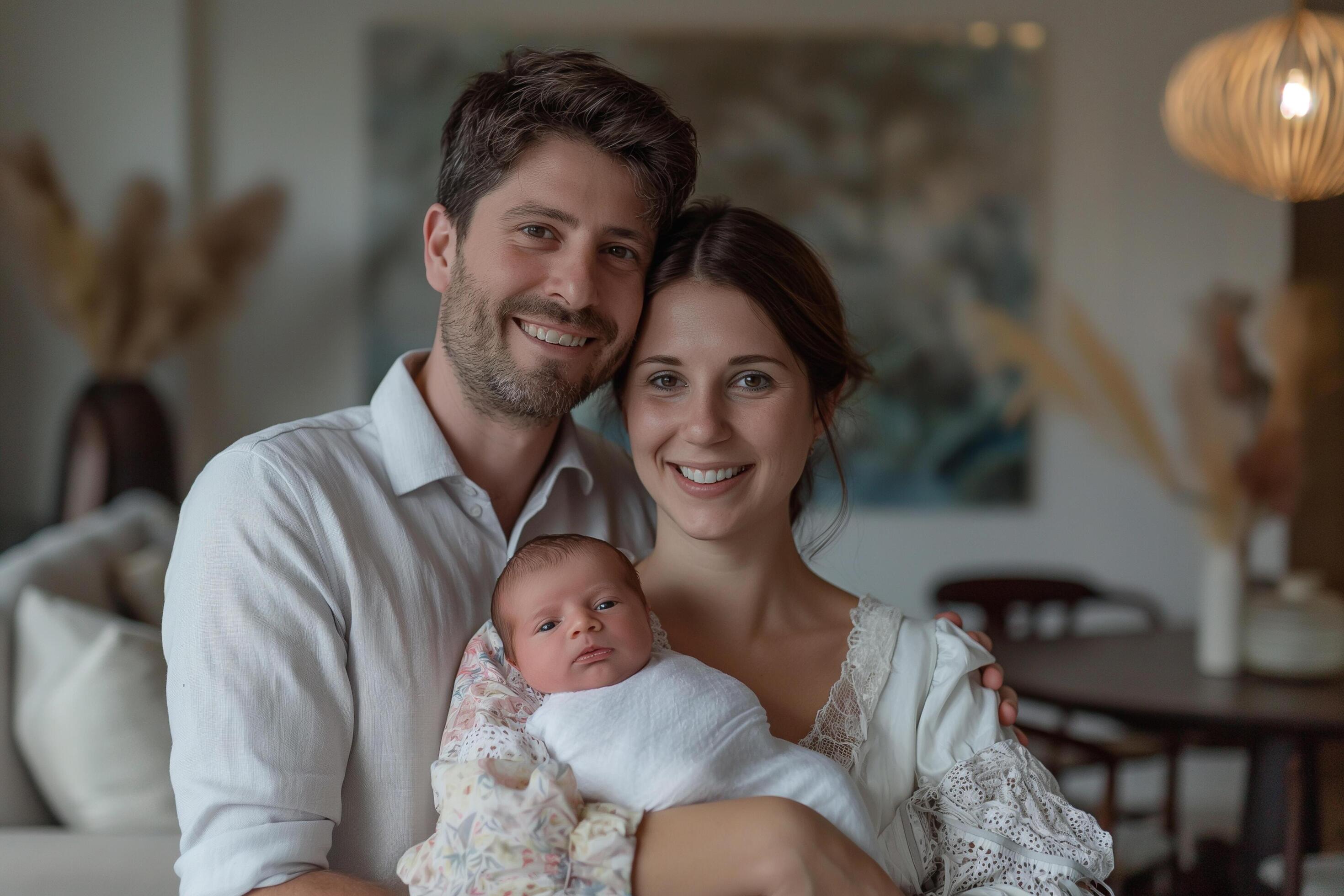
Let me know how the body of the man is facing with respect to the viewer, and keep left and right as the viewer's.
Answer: facing the viewer and to the right of the viewer

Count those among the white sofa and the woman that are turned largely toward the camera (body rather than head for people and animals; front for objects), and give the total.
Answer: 2

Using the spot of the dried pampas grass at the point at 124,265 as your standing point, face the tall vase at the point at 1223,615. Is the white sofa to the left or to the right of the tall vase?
right

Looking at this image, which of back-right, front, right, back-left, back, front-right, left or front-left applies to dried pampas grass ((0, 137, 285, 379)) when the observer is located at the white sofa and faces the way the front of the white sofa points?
back

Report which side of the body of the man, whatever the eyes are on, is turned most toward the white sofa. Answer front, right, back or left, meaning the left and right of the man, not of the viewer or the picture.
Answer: back

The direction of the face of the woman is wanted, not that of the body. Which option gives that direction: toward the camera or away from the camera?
toward the camera

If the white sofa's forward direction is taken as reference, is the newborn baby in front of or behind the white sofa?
in front

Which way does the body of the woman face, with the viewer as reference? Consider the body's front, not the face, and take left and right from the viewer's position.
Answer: facing the viewer

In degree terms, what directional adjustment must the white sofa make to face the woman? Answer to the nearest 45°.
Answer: approximately 45° to its left

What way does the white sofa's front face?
toward the camera
